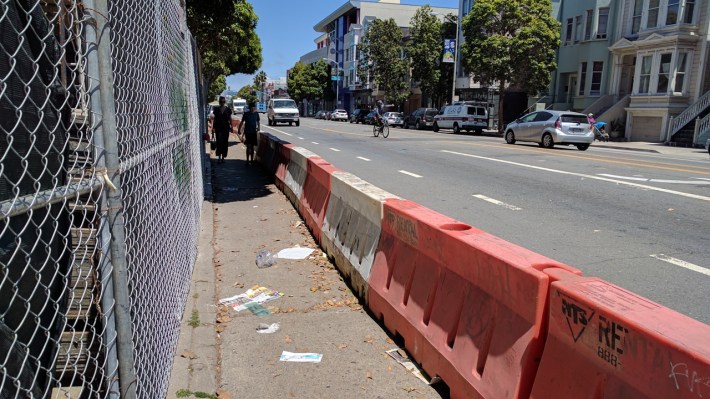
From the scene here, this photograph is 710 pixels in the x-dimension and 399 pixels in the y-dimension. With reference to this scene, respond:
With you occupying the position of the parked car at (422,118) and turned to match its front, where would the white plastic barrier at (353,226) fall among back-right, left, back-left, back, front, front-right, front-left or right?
back-left

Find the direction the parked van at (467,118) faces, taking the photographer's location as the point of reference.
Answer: facing away from the viewer and to the left of the viewer

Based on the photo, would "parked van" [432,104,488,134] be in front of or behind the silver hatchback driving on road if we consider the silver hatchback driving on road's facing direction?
in front

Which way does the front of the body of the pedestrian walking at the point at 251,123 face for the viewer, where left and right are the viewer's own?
facing the viewer

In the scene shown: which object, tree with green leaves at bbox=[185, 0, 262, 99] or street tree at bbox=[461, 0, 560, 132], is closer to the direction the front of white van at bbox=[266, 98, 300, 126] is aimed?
the tree with green leaves

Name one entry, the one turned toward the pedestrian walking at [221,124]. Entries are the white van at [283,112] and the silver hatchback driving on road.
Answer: the white van

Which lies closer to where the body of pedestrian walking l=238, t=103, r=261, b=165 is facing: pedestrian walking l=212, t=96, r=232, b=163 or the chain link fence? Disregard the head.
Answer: the chain link fence

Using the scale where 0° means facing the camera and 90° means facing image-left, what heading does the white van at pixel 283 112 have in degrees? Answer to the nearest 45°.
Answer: approximately 0°

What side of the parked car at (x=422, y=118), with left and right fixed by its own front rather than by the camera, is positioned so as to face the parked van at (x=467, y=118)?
back

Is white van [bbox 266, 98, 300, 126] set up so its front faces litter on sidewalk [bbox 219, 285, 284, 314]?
yes

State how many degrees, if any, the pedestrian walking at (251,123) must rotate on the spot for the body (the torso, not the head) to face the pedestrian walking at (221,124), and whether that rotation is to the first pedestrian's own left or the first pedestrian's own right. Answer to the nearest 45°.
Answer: approximately 90° to the first pedestrian's own right

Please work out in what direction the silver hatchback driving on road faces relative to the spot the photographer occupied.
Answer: facing away from the viewer and to the left of the viewer

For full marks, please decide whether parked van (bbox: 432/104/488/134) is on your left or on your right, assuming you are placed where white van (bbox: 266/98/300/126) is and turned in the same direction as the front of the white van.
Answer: on your left
